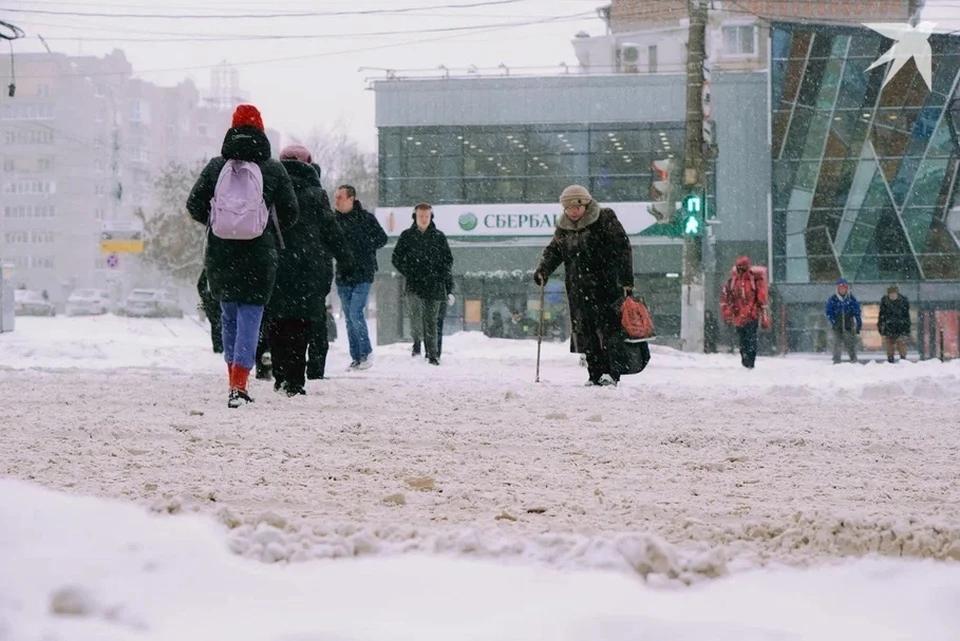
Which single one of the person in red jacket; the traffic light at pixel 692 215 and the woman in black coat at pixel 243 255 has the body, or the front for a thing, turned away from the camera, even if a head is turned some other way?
the woman in black coat

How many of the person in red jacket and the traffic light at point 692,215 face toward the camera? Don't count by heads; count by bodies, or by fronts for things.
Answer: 2

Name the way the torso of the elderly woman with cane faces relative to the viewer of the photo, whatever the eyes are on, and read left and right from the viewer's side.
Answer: facing the viewer and to the left of the viewer

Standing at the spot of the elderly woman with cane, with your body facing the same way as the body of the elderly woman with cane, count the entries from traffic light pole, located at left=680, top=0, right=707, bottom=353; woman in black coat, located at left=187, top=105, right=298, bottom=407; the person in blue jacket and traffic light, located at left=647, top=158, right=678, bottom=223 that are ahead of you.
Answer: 1

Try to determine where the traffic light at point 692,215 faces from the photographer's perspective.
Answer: facing the viewer

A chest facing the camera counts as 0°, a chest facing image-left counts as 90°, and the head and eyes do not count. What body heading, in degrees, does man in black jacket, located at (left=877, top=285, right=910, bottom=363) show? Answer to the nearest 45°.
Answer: approximately 0°

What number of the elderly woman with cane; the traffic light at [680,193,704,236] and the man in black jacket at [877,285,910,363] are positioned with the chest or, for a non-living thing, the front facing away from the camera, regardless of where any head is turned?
0

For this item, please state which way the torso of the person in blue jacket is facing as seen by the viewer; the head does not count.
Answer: toward the camera

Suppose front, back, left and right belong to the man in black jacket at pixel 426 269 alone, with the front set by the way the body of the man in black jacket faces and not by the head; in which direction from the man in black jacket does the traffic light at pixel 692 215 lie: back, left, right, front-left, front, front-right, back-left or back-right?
back-left

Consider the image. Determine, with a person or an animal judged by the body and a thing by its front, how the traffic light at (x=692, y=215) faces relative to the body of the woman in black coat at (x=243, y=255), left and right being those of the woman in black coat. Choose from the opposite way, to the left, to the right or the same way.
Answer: the opposite way

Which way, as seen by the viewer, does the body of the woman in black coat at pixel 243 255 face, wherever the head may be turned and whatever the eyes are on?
away from the camera

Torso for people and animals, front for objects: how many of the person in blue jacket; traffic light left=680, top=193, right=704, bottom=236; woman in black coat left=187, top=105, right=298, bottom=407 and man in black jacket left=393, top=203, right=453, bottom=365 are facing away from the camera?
1

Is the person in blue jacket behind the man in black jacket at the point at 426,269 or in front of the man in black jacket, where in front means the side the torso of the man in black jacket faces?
behind
